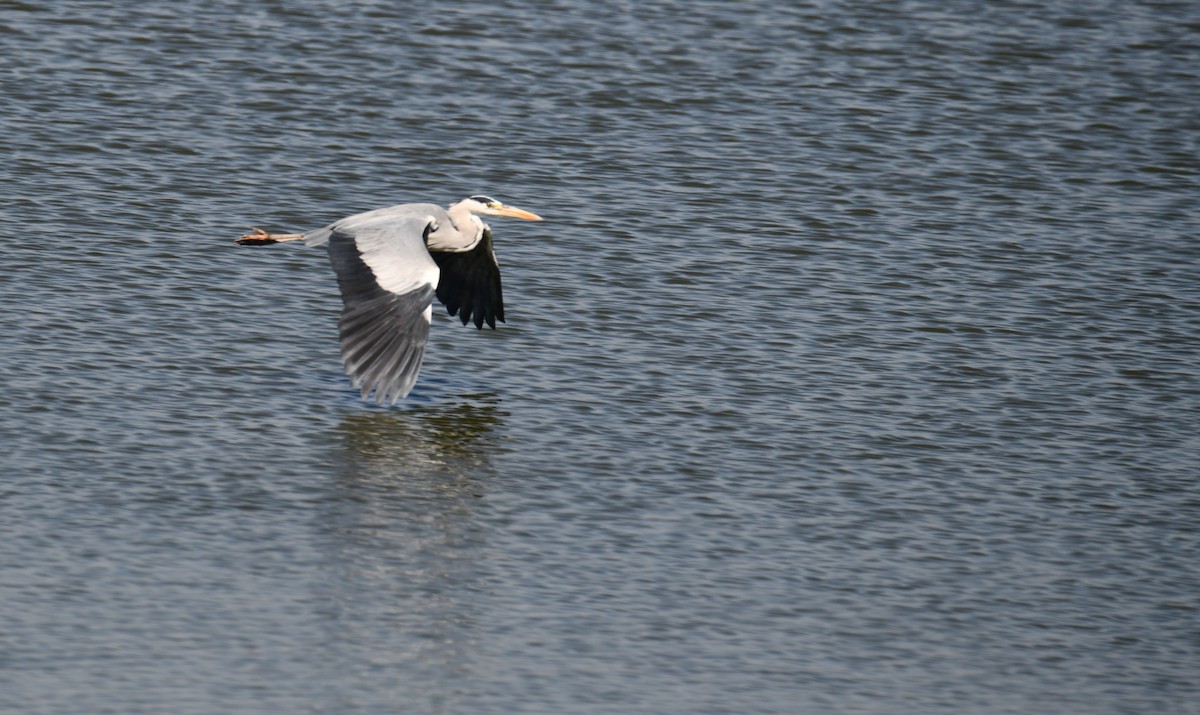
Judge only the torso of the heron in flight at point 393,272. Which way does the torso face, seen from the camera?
to the viewer's right
